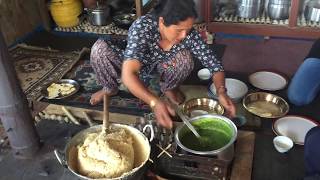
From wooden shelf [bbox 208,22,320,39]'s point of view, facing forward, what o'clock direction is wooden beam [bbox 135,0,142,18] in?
The wooden beam is roughly at 3 o'clock from the wooden shelf.

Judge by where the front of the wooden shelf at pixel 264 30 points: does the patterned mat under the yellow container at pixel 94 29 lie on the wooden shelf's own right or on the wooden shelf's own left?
on the wooden shelf's own right

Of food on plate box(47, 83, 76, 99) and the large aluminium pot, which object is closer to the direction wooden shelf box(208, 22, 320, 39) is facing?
the large aluminium pot

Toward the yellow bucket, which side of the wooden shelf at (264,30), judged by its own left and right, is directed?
right

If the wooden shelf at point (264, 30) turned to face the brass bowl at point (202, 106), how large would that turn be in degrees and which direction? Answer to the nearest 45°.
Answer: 0° — it already faces it

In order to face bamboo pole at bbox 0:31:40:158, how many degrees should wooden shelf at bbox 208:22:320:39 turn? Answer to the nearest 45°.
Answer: approximately 45° to its right

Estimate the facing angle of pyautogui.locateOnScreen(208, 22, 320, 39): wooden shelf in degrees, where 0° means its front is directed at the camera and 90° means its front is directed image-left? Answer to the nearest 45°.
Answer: approximately 0°

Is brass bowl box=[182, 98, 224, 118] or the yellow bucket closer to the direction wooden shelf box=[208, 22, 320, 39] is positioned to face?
the brass bowl

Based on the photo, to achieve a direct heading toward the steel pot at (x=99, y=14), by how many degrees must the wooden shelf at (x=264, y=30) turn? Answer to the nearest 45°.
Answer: approximately 90° to its right

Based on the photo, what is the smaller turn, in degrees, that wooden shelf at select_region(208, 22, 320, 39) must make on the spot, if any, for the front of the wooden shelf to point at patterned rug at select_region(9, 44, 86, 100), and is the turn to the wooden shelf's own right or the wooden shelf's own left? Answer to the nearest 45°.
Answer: approximately 45° to the wooden shelf's own right

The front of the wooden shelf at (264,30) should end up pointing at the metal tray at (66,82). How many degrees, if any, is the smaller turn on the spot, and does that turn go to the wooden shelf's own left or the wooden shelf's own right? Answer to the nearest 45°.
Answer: approximately 45° to the wooden shelf's own right
